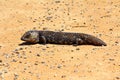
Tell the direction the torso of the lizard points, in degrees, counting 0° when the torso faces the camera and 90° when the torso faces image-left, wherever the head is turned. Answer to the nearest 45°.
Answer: approximately 90°
